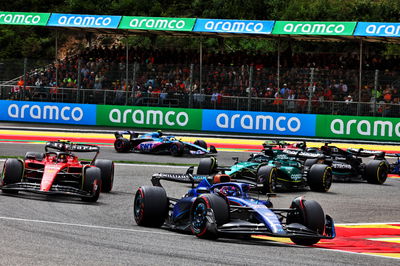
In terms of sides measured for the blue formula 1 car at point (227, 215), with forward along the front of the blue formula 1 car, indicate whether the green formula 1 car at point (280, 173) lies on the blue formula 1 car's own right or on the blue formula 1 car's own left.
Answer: on the blue formula 1 car's own left

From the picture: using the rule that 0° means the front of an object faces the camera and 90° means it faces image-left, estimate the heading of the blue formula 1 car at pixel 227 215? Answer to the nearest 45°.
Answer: approximately 315°

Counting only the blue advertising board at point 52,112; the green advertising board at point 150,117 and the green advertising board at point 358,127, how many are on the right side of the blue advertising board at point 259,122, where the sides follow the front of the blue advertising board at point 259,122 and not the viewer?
2

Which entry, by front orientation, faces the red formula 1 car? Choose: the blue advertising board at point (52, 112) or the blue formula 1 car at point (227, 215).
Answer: the blue advertising board

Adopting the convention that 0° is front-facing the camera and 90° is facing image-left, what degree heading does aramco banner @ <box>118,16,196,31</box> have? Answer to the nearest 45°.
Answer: approximately 0°
